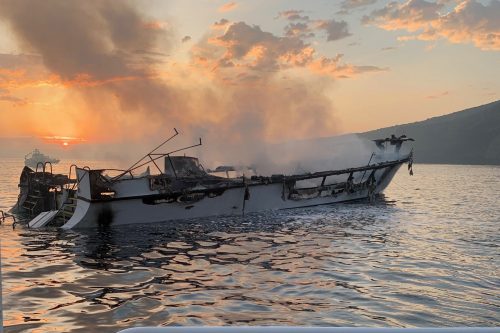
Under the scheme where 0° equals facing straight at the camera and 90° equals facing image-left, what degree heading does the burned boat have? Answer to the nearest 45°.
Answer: approximately 225°
